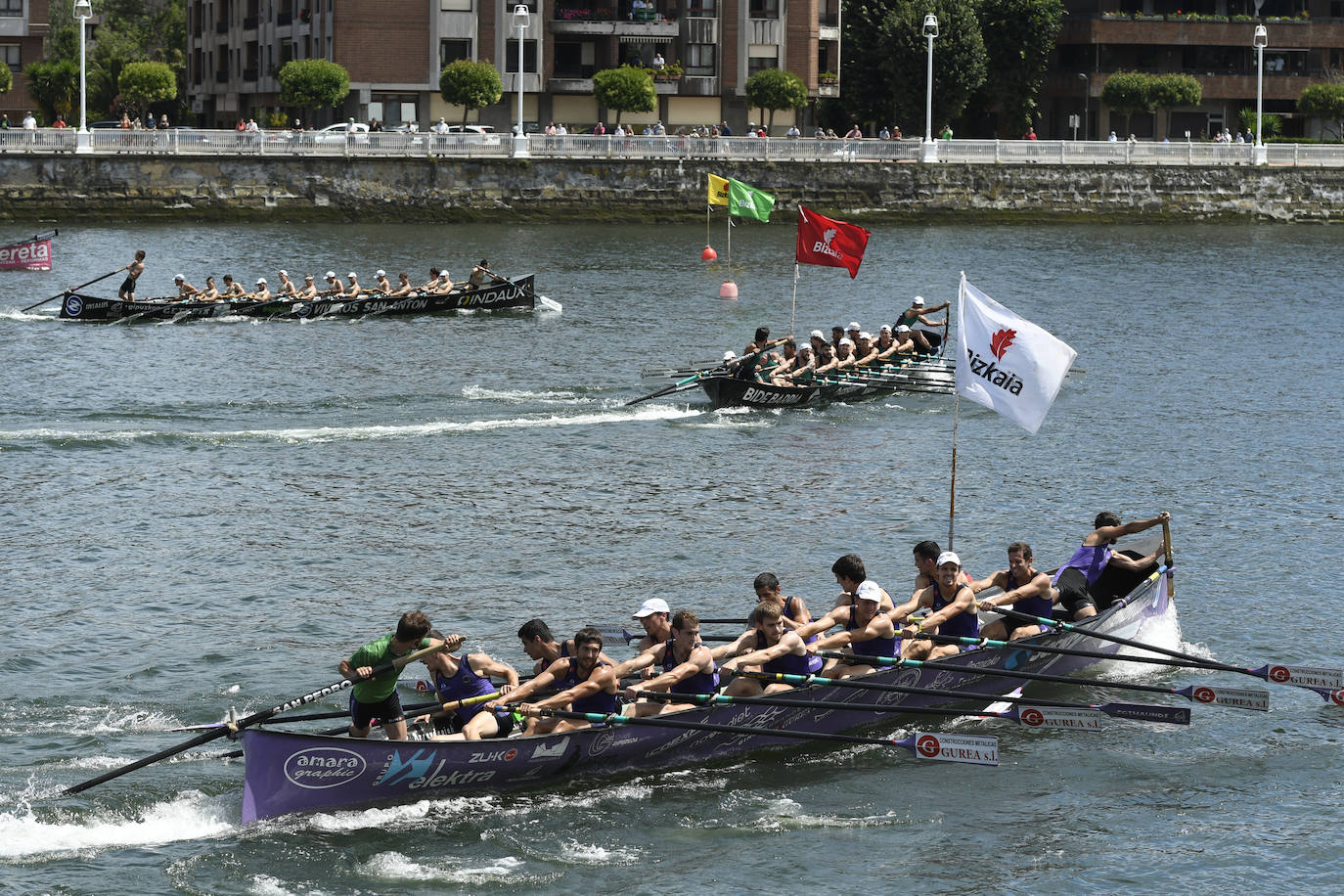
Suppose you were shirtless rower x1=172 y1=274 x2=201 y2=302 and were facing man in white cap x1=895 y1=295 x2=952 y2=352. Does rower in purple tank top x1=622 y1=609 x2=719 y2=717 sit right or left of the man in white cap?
right

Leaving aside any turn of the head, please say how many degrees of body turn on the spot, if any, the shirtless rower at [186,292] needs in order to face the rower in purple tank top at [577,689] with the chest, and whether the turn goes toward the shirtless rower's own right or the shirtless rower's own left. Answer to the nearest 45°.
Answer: approximately 90° to the shirtless rower's own left

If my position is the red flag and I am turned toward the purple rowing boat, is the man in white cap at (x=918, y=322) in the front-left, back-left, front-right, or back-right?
back-left

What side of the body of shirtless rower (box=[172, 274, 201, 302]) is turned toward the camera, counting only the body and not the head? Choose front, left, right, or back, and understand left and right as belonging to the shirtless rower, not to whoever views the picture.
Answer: left
